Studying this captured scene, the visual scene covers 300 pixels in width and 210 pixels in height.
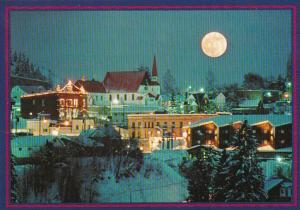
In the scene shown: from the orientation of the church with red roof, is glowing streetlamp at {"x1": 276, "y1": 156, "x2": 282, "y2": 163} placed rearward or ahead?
ahead

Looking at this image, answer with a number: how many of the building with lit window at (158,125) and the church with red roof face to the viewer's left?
0

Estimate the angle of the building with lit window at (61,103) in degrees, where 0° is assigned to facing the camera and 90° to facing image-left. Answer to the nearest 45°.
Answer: approximately 315°

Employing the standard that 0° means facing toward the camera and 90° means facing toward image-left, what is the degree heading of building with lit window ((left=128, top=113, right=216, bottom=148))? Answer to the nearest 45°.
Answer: approximately 0°

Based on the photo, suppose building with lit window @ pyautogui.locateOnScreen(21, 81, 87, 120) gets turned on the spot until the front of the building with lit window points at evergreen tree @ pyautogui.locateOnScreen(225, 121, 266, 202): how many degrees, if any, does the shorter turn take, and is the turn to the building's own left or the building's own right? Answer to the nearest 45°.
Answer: approximately 45° to the building's own left

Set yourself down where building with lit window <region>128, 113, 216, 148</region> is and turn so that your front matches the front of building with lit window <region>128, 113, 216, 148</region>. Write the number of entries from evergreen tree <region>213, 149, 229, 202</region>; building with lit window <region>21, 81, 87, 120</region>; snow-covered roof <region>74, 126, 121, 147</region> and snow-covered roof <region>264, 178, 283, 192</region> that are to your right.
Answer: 2

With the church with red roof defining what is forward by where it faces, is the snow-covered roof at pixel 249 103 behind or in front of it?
in front
